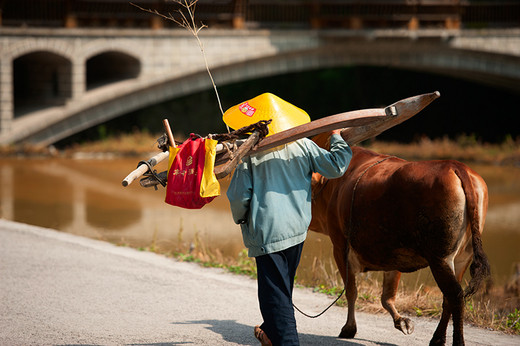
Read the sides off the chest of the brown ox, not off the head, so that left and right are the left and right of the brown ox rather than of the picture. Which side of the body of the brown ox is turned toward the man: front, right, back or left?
left

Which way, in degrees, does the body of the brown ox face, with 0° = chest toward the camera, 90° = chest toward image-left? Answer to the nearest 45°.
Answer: approximately 135°

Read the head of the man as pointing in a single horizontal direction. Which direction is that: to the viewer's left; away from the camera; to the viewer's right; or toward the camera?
away from the camera
